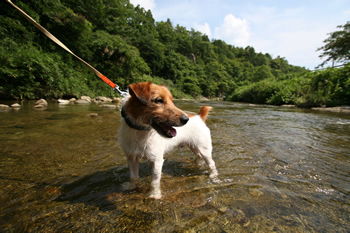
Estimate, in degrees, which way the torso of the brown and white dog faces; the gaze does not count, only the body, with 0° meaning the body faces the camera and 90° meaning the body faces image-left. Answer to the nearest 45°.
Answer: approximately 45°

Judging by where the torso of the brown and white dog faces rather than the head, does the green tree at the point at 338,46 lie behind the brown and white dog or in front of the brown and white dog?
behind
